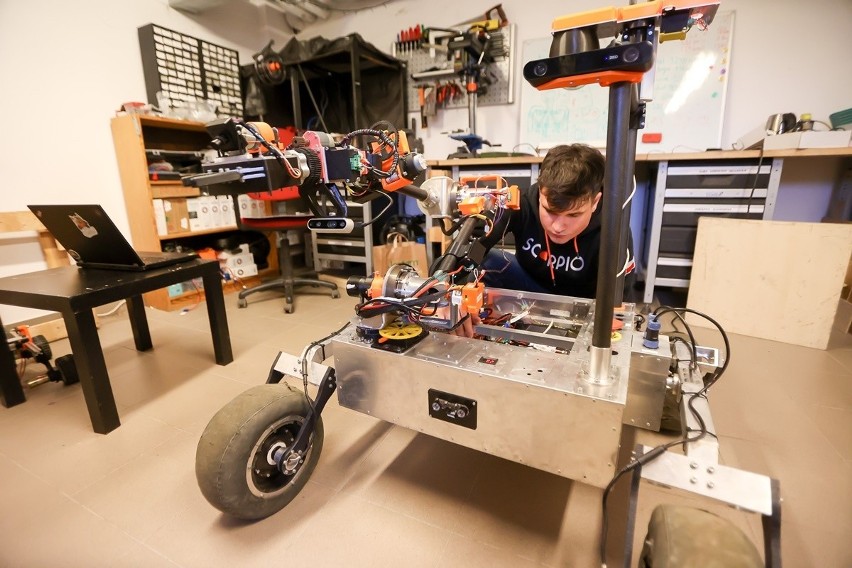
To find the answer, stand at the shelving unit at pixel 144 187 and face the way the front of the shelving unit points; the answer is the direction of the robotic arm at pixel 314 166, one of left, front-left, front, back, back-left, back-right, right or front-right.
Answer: front-right

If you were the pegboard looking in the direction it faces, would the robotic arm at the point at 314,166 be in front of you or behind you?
in front

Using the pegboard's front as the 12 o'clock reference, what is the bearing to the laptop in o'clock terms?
The laptop is roughly at 1 o'clock from the pegboard.

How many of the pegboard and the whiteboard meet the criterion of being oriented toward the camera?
2

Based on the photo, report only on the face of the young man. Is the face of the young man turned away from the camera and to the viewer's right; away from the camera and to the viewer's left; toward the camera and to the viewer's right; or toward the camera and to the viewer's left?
toward the camera and to the viewer's left

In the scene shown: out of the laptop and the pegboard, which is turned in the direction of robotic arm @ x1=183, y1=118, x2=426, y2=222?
the pegboard

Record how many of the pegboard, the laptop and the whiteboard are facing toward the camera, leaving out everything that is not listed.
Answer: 2

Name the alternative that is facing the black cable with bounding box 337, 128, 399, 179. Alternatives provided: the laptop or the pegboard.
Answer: the pegboard

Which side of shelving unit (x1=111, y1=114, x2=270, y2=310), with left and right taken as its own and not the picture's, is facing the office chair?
front

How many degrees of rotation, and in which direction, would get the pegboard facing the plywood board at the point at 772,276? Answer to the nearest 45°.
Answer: approximately 45° to its left

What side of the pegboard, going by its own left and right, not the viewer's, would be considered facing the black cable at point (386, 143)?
front

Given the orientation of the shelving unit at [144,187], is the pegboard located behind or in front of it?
in front

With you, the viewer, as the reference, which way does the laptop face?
facing away from the viewer and to the right of the viewer

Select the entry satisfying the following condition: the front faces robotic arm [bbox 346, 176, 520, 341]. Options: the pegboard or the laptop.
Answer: the pegboard
